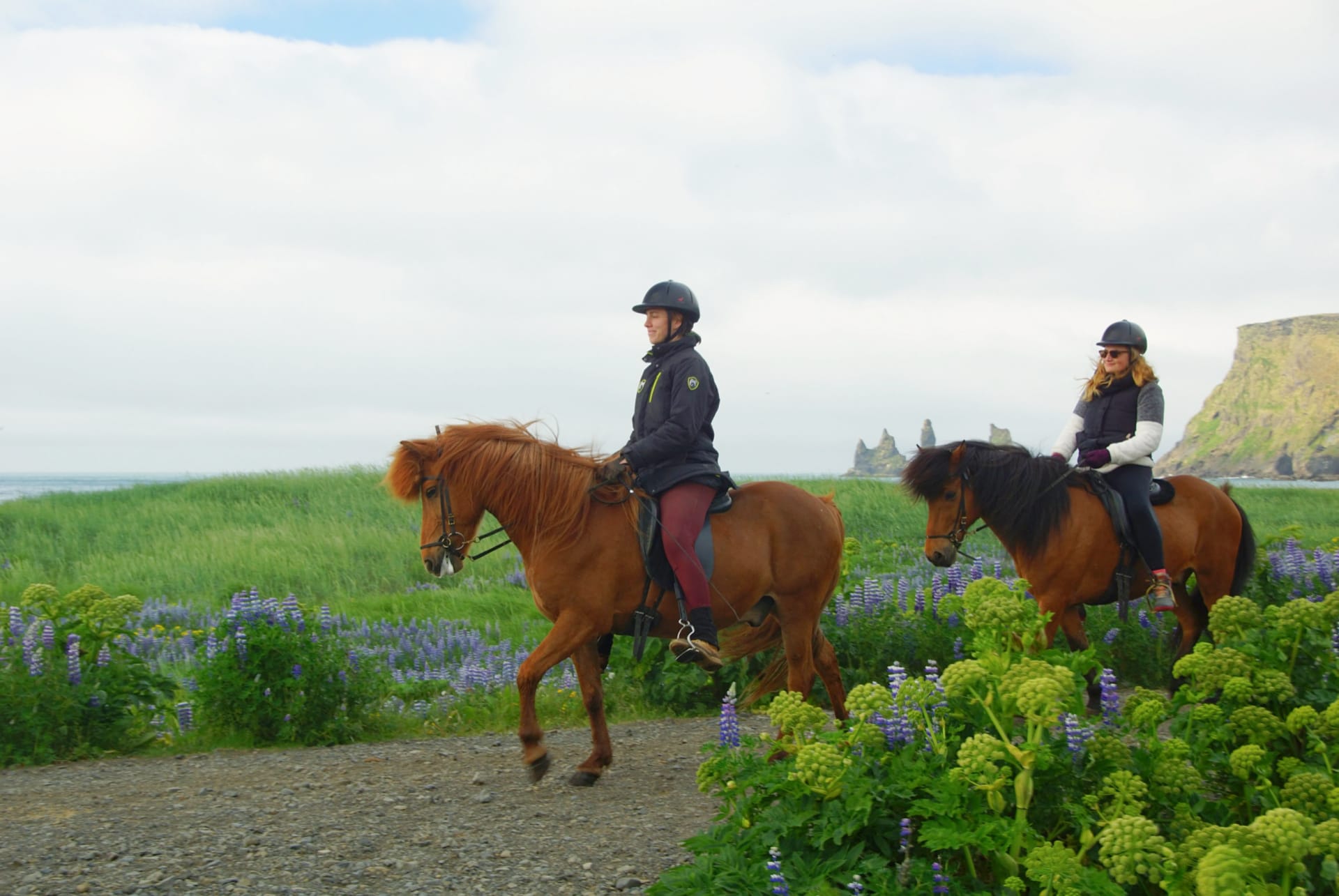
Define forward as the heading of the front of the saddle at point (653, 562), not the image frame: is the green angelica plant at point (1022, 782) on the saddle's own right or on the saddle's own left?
on the saddle's own left

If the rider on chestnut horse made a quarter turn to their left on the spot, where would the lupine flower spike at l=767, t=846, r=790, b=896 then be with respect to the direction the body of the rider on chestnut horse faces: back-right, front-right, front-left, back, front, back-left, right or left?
front

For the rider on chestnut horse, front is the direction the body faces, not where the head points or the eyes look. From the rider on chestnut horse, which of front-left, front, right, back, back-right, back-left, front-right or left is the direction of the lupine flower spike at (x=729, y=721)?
left

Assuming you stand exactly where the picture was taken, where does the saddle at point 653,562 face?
facing to the left of the viewer

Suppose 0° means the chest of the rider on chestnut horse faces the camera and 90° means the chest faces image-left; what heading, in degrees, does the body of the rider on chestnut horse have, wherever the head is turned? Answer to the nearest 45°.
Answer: approximately 90°

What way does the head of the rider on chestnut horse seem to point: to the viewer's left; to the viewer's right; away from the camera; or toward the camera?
to the viewer's left

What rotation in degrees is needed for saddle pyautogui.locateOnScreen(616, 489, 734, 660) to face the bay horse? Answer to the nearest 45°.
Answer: approximately 135° to its right

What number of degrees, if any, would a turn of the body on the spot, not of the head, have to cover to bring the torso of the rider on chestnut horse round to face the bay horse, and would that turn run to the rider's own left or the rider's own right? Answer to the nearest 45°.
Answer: approximately 135° to the rider's own right

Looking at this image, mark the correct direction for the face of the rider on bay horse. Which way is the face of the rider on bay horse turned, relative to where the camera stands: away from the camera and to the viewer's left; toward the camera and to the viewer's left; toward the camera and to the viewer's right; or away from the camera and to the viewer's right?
toward the camera and to the viewer's left

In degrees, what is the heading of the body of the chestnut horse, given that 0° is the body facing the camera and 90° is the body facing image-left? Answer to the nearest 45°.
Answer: approximately 90°
